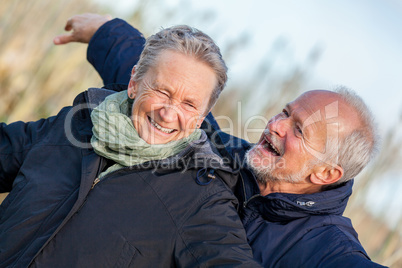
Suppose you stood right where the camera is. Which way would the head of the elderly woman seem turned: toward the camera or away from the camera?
toward the camera

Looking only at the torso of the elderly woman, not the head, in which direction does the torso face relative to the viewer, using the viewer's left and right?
facing the viewer

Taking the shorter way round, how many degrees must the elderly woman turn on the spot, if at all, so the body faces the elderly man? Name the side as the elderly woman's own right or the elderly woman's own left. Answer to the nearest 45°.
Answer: approximately 90° to the elderly woman's own left
